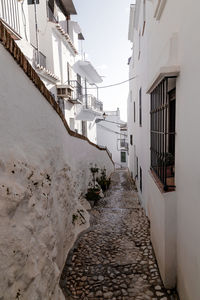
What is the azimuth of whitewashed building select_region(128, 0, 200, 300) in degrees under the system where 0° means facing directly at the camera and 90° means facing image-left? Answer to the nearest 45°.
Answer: approximately 90°

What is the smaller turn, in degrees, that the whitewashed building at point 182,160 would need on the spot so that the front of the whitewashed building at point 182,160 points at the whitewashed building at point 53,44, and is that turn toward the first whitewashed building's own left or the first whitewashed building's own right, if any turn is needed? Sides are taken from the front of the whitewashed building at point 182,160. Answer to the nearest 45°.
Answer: approximately 45° to the first whitewashed building's own right

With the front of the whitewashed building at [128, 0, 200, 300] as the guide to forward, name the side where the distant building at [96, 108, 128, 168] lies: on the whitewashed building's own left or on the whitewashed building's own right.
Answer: on the whitewashed building's own right
